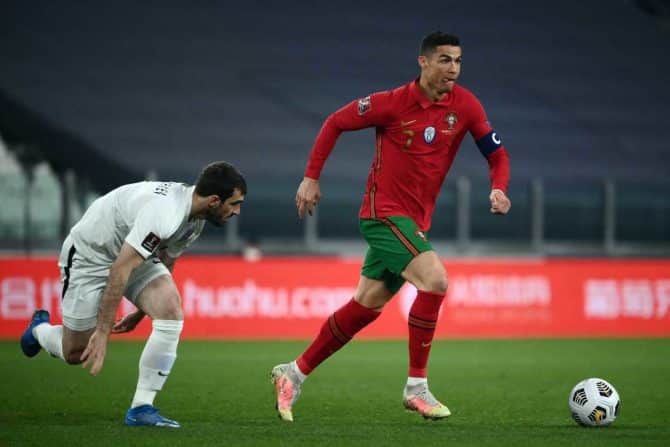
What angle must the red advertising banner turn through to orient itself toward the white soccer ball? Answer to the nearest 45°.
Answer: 0° — it already faces it

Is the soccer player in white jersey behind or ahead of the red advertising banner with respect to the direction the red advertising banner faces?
ahead

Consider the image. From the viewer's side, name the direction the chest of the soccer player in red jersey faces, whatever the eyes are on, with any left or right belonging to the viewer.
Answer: facing the viewer and to the right of the viewer

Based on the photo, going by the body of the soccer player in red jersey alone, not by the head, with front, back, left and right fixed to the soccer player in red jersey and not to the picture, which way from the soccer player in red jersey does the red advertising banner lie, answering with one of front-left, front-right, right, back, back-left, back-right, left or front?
back-left

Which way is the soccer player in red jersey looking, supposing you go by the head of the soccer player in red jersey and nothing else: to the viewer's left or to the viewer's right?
to the viewer's right

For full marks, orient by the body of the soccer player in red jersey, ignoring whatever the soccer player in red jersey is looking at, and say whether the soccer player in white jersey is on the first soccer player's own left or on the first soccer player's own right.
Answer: on the first soccer player's own right

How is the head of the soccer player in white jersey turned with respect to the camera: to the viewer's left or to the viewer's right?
to the viewer's right

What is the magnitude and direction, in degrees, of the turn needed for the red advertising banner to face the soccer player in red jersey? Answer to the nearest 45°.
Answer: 0° — it already faces them

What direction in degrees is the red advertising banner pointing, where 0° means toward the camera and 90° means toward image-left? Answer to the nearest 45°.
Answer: approximately 0°

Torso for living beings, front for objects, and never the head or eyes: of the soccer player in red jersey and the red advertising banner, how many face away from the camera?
0
